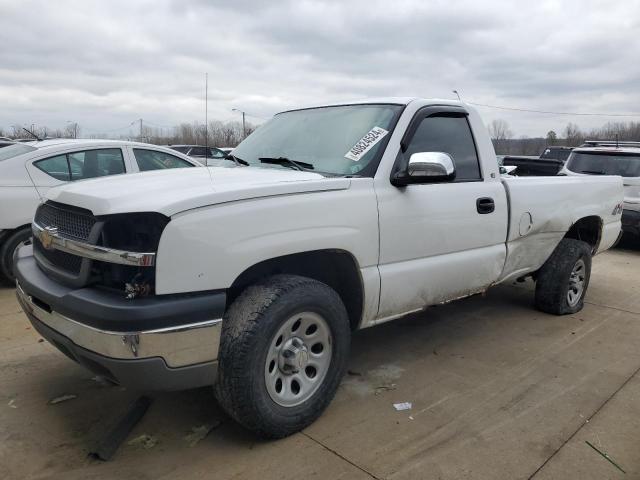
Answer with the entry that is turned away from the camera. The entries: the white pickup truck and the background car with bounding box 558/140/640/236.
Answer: the background car

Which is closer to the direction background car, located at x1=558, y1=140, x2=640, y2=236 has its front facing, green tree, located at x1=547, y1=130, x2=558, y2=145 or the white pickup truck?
the green tree

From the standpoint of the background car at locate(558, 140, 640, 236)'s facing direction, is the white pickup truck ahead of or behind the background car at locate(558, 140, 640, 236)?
behind

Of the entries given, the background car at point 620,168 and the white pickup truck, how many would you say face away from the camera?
1

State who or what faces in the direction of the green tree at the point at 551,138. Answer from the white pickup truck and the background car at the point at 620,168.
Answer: the background car

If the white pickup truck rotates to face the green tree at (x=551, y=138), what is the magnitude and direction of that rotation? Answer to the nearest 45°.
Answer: approximately 180°

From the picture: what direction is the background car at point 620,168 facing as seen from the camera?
away from the camera

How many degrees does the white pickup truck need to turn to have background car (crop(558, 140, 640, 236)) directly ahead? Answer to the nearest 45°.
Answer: approximately 180°

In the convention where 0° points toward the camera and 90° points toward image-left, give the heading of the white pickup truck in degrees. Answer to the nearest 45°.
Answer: approximately 45°

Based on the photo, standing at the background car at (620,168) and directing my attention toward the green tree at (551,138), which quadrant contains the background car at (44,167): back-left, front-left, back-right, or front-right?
back-left

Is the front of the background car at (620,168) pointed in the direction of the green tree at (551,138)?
yes
